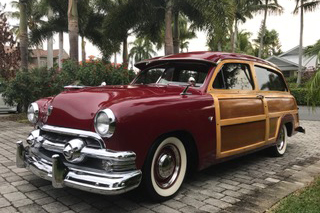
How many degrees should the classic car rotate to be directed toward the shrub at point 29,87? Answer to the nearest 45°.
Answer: approximately 90° to its right

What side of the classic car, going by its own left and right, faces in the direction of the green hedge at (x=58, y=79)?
right

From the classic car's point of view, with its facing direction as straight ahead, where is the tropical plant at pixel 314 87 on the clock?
The tropical plant is roughly at 7 o'clock from the classic car.

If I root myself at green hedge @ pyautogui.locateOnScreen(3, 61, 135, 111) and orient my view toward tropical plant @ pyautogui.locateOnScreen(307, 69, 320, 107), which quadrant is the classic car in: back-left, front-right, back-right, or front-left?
front-right

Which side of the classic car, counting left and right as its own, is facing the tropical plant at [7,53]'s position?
right

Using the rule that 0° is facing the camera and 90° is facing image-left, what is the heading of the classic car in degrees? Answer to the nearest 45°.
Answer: approximately 45°
